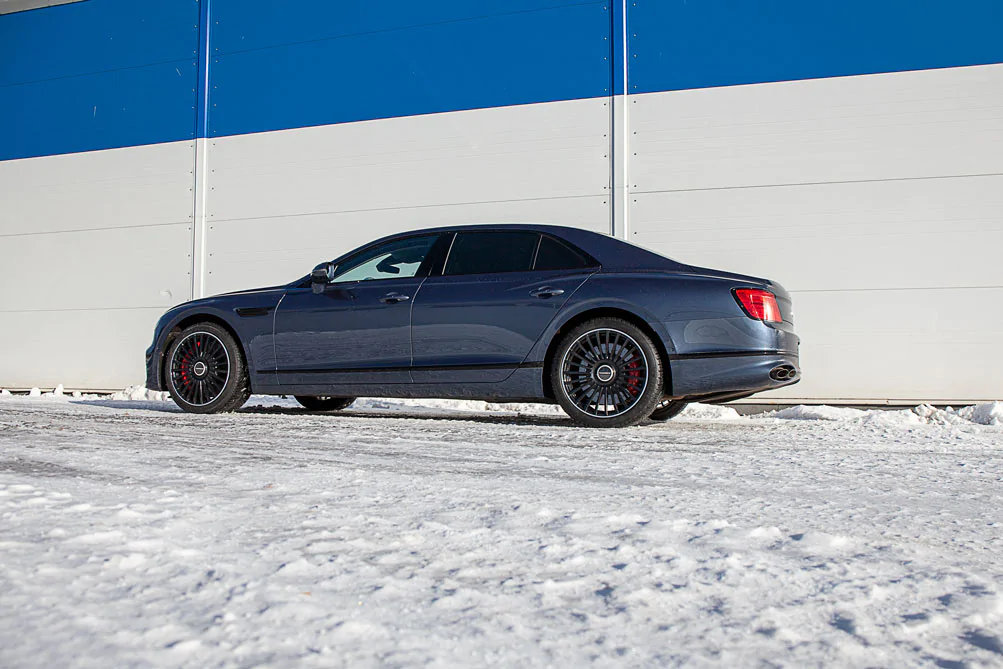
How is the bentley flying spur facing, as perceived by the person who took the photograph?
facing away from the viewer and to the left of the viewer
